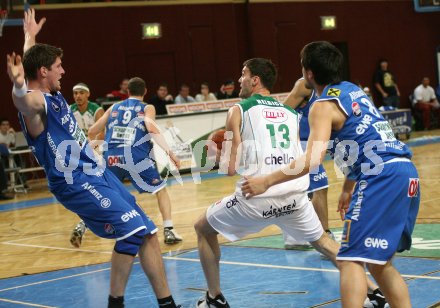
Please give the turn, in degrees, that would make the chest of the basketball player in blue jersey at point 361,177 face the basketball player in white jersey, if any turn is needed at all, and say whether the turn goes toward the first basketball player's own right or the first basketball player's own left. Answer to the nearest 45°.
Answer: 0° — they already face them

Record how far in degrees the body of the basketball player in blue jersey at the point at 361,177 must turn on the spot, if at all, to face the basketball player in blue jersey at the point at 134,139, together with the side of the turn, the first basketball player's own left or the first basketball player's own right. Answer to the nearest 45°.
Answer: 0° — they already face them

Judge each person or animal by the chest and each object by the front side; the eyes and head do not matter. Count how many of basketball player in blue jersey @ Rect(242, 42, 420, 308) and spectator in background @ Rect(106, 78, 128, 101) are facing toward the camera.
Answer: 1

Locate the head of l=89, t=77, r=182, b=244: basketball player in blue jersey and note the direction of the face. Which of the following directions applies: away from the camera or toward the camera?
away from the camera

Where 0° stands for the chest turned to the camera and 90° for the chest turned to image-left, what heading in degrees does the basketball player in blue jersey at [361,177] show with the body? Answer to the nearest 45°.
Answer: approximately 135°

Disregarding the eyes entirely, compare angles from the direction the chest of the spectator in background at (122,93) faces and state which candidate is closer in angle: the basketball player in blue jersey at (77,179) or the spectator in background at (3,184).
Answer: the basketball player in blue jersey

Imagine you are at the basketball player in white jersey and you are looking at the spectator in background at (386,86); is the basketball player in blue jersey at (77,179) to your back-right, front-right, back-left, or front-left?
back-left

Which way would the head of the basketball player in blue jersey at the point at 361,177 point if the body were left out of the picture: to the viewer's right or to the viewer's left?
to the viewer's left

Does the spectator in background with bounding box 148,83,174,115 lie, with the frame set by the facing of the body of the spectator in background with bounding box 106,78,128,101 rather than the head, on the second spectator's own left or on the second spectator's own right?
on the second spectator's own left

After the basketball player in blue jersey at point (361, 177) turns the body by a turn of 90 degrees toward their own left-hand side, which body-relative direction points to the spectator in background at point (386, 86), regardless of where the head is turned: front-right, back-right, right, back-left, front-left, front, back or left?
back-right

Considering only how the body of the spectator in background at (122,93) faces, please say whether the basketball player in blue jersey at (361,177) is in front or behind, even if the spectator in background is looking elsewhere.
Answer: in front

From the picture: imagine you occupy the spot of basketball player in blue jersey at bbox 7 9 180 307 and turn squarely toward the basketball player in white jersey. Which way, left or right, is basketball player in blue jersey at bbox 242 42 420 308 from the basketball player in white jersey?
right

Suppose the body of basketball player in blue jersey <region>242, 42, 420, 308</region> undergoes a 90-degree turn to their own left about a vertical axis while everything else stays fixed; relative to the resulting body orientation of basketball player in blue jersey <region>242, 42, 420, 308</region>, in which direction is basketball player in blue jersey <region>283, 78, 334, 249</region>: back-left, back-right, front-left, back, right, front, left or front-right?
back-right

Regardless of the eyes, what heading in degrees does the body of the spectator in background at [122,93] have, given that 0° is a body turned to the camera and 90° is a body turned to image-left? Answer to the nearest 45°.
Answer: approximately 0°
